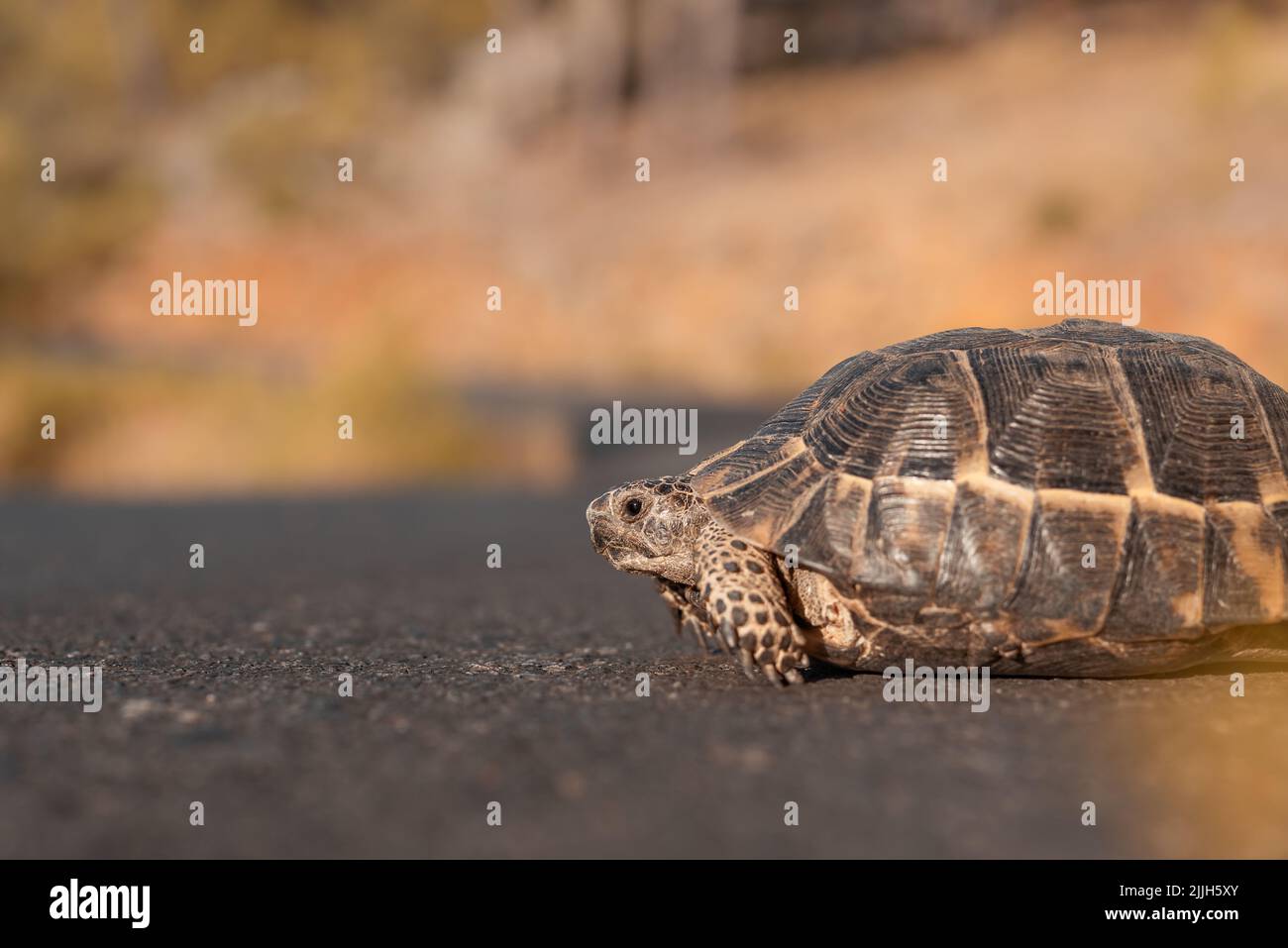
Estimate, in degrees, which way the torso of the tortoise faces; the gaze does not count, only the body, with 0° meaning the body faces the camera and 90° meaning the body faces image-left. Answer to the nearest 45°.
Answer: approximately 90°
